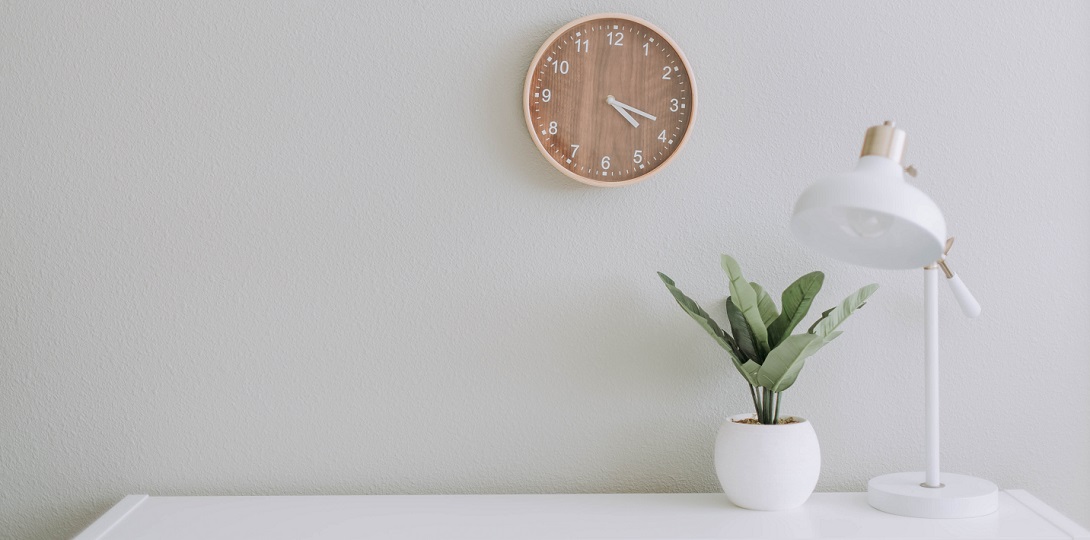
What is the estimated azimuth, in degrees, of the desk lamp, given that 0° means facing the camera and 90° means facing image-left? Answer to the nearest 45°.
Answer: approximately 45°
